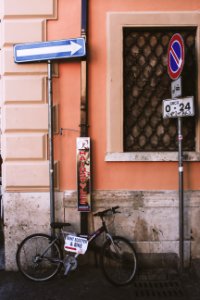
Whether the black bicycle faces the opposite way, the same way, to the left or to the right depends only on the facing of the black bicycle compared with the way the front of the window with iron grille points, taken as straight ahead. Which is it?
to the left

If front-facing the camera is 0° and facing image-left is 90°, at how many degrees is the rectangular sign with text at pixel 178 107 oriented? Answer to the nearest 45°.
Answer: approximately 45°

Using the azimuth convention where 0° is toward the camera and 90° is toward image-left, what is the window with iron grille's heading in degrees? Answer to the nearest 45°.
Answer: approximately 0°

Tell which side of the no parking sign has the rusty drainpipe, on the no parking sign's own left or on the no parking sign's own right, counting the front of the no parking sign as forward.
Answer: on the no parking sign's own right

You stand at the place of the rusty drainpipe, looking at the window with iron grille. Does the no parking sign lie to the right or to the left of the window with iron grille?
right

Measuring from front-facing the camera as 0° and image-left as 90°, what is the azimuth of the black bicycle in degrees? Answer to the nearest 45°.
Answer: approximately 270°

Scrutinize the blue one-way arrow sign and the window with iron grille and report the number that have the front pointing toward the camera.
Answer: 2

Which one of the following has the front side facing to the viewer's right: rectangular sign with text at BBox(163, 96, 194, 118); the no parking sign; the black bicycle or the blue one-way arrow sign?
the black bicycle

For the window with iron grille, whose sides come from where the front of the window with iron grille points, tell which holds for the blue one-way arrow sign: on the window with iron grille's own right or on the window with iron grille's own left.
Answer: on the window with iron grille's own right
